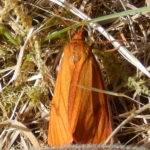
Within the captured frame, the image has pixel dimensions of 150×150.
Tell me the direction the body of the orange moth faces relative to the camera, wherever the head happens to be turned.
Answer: away from the camera
